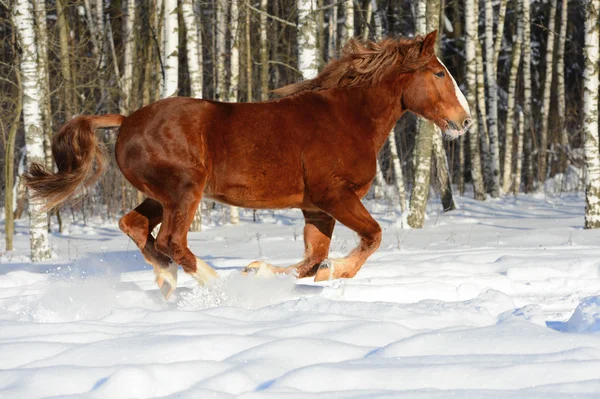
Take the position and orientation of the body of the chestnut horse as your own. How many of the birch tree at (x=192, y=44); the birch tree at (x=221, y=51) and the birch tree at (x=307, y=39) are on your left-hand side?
3

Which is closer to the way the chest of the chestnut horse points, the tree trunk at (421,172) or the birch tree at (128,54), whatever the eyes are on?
the tree trunk

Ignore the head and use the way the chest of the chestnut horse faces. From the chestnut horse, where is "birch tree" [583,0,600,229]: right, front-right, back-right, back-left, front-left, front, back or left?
front-left

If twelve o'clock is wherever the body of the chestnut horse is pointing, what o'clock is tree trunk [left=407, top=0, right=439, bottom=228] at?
The tree trunk is roughly at 10 o'clock from the chestnut horse.

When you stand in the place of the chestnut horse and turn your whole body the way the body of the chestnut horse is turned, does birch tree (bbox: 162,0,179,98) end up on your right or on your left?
on your left

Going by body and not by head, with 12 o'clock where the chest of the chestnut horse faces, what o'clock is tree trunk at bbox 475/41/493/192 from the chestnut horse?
The tree trunk is roughly at 10 o'clock from the chestnut horse.

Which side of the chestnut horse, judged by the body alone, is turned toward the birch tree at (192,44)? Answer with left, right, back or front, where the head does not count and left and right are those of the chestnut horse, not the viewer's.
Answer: left

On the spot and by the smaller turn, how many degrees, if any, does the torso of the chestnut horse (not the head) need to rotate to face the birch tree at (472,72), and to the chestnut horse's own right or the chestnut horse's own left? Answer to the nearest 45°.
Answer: approximately 45° to the chestnut horse's own left

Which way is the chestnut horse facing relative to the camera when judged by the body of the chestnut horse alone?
to the viewer's right

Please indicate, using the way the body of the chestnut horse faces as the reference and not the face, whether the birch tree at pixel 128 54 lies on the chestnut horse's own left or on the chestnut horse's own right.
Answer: on the chestnut horse's own left

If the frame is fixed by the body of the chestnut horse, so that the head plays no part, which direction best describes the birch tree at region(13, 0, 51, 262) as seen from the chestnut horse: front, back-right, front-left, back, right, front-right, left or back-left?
back-left

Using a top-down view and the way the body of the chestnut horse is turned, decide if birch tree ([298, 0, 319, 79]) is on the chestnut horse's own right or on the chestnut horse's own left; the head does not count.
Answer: on the chestnut horse's own left
